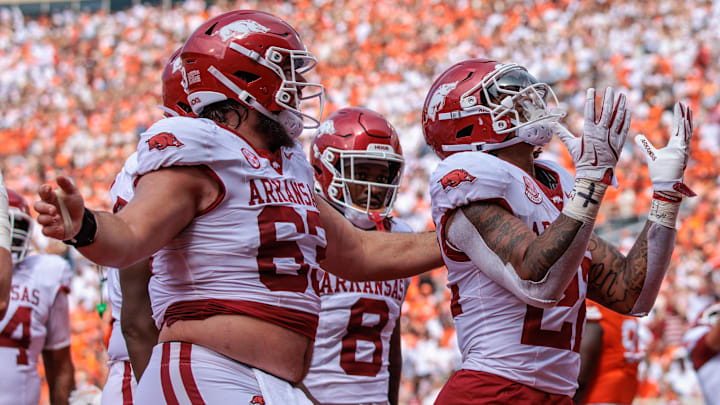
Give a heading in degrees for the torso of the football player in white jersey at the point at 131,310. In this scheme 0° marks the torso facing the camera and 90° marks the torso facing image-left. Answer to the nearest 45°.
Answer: approximately 270°

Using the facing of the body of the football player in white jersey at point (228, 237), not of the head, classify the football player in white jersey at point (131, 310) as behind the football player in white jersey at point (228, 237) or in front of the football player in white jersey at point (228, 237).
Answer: behind

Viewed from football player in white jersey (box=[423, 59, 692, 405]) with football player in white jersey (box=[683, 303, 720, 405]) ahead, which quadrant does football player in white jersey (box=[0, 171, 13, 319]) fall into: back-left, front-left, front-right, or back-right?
back-left

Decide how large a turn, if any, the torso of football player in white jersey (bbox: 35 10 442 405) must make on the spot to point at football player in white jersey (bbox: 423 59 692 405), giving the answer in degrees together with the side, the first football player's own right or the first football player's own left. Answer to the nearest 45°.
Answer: approximately 45° to the first football player's own left

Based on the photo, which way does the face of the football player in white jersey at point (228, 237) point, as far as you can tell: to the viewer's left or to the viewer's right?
to the viewer's right

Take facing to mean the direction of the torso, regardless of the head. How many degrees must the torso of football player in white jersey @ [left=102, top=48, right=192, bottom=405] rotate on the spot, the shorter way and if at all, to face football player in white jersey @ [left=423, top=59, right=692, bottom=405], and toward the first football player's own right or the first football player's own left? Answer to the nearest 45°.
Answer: approximately 45° to the first football player's own right

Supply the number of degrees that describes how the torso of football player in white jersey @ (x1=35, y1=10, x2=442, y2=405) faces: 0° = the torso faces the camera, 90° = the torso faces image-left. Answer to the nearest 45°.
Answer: approximately 315°

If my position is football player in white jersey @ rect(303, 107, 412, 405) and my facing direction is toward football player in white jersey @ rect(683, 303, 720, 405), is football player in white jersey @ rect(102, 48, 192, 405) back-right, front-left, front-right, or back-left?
back-right

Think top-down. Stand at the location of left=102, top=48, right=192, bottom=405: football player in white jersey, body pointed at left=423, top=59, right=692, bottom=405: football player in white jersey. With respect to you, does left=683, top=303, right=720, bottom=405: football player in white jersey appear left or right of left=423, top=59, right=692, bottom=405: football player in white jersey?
left
